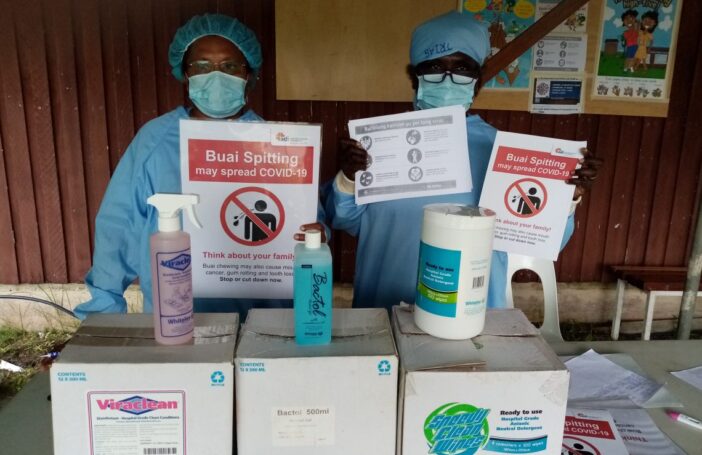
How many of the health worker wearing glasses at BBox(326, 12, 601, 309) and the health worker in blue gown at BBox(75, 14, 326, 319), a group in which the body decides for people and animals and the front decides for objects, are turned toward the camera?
2

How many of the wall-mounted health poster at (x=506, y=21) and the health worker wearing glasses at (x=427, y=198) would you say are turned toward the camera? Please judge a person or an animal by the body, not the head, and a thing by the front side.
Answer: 2

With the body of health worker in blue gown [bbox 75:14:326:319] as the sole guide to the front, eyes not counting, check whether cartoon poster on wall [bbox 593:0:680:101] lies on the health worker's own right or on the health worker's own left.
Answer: on the health worker's own left

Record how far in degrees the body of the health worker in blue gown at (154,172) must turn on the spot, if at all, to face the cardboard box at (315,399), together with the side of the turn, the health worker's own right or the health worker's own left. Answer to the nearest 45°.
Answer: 0° — they already face it
